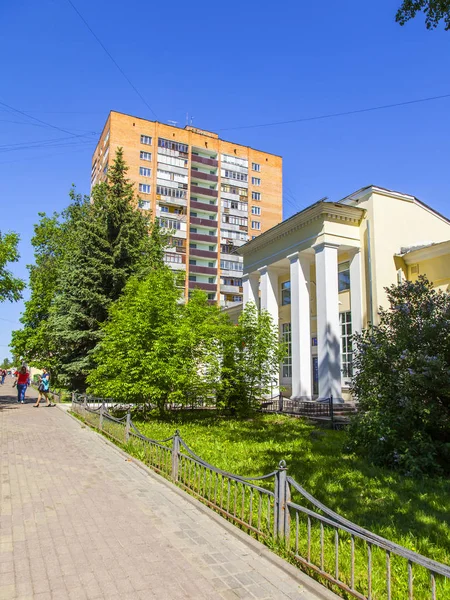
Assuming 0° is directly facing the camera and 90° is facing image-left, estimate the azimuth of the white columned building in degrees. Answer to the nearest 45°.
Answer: approximately 45°

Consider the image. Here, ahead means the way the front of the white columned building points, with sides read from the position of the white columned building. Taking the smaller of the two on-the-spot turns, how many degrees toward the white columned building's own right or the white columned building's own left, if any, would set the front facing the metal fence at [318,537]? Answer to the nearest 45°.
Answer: approximately 45° to the white columned building's own left

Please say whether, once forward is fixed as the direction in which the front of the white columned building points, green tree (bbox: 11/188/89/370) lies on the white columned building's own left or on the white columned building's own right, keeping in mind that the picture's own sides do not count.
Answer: on the white columned building's own right

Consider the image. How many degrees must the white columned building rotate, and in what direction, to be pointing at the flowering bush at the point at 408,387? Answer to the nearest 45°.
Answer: approximately 45° to its left

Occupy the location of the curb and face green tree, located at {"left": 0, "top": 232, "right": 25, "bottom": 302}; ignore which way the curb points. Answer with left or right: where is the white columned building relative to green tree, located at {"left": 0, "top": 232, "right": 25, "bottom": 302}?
right

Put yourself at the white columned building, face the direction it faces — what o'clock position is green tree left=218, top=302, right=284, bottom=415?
The green tree is roughly at 12 o'clock from the white columned building.

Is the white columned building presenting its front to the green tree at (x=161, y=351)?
yes
